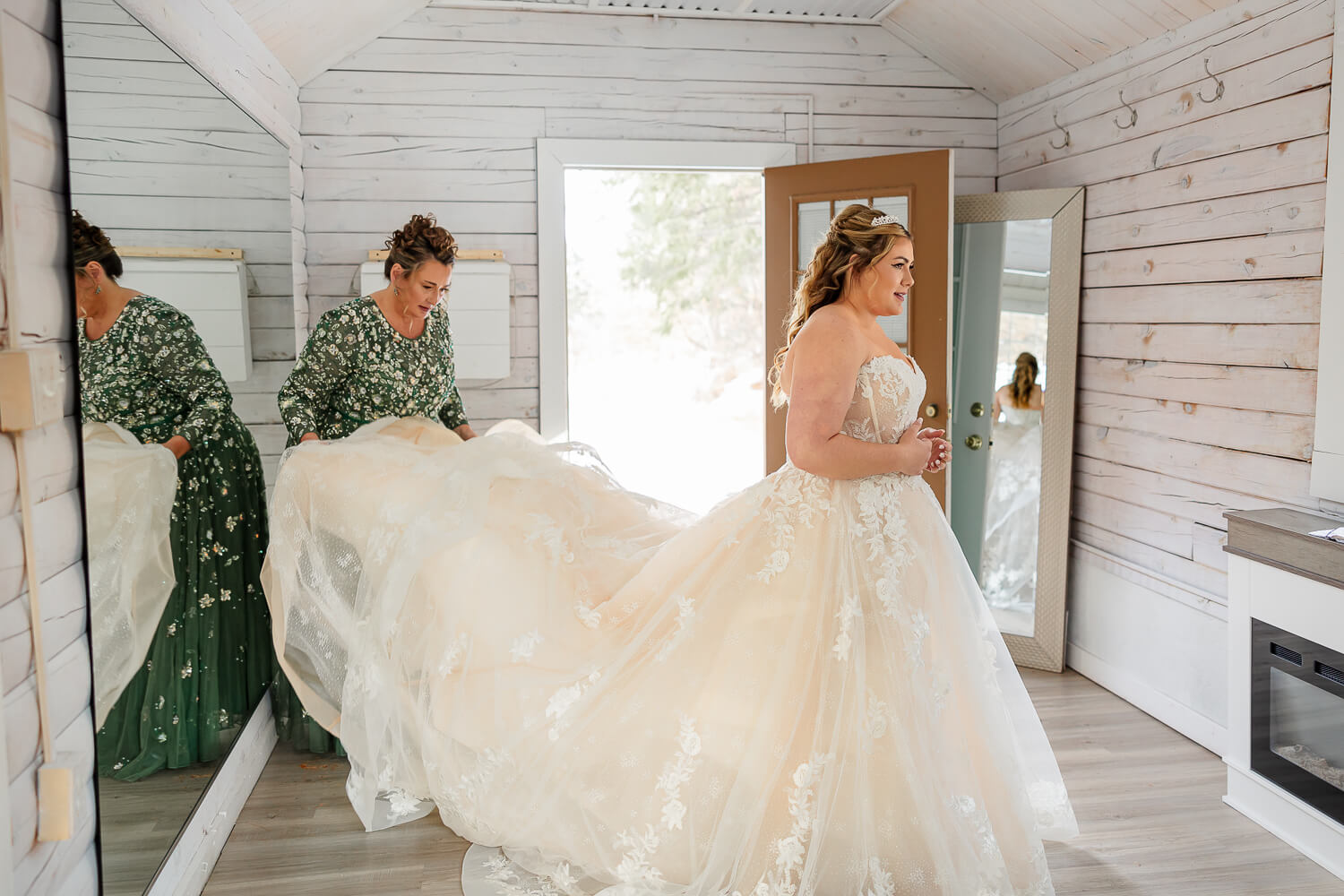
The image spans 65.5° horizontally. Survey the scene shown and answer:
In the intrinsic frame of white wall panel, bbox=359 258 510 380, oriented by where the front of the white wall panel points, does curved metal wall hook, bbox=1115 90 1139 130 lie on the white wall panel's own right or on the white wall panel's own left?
on the white wall panel's own left

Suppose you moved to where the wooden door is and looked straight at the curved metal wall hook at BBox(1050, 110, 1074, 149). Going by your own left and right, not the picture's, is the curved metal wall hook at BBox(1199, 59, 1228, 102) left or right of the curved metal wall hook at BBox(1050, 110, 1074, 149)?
right

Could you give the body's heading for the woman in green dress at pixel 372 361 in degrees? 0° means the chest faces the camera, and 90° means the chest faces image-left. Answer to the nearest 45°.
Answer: approximately 315°

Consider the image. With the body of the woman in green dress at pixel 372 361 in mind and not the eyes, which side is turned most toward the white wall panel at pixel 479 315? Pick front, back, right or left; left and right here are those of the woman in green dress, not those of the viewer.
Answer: left

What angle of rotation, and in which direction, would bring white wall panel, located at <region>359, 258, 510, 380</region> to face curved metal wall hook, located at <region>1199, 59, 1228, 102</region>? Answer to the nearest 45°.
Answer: approximately 45° to its left

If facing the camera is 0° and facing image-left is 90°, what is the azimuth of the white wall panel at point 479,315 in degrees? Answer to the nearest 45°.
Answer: approximately 0°

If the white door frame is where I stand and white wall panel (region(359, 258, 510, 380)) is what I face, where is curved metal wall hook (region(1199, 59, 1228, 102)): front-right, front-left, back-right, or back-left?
back-left
